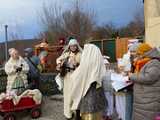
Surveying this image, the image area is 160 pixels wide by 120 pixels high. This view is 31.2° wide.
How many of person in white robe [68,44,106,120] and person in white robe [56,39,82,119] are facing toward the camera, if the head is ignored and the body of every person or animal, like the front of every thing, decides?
1

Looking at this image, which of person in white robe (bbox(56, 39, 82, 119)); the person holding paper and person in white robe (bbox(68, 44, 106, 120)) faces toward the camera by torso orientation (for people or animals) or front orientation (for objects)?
person in white robe (bbox(56, 39, 82, 119))

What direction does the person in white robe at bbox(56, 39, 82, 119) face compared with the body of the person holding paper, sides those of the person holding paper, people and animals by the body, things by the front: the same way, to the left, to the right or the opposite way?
to the left

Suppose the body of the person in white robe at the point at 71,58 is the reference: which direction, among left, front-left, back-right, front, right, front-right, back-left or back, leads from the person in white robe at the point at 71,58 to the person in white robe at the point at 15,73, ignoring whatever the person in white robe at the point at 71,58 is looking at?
back-right

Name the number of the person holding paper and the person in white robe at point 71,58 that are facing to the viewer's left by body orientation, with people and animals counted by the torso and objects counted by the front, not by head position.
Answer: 1

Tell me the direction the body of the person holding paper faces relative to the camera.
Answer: to the viewer's left

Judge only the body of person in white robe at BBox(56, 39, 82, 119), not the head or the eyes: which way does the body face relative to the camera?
toward the camera

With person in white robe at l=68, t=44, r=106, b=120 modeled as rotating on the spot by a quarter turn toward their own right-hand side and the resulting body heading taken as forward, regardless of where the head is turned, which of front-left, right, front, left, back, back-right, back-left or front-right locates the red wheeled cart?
back-left

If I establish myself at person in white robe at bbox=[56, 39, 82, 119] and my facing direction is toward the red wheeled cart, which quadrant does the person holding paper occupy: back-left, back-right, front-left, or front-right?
back-left

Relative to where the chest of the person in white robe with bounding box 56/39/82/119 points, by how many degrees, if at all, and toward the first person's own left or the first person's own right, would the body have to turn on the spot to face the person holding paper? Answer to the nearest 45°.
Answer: approximately 45° to the first person's own left

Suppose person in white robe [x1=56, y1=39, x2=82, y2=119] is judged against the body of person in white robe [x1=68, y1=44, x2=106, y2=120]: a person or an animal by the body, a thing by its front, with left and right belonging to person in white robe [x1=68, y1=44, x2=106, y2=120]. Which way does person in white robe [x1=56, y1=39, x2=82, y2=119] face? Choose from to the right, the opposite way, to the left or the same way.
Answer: the opposite way

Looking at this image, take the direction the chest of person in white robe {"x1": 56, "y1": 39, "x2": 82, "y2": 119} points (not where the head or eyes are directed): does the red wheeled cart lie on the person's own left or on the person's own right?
on the person's own right

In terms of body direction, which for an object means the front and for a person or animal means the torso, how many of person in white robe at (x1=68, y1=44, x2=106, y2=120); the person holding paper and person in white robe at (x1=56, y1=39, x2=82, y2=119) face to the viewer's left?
1
